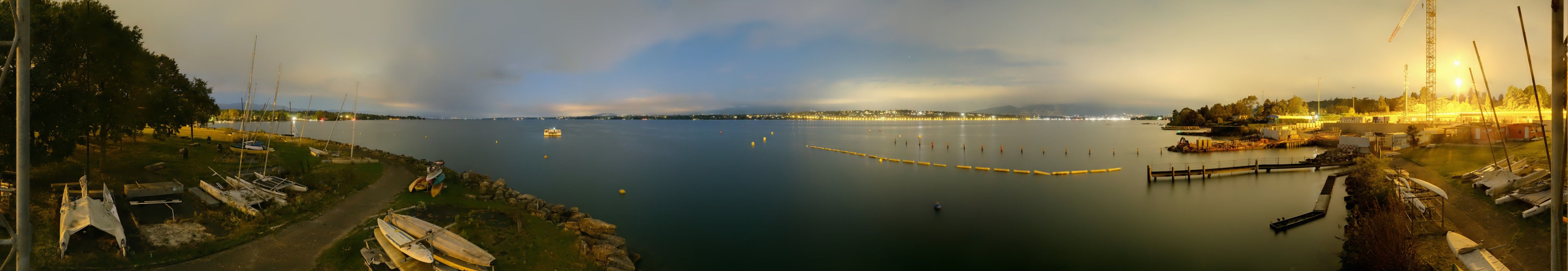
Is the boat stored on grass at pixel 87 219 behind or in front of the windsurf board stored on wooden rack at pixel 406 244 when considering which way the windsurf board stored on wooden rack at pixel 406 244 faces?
in front

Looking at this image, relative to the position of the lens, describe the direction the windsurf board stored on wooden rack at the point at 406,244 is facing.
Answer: facing away from the viewer and to the left of the viewer

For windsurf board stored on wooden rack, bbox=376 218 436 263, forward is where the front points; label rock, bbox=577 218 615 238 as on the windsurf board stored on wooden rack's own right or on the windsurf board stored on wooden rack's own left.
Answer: on the windsurf board stored on wooden rack's own right

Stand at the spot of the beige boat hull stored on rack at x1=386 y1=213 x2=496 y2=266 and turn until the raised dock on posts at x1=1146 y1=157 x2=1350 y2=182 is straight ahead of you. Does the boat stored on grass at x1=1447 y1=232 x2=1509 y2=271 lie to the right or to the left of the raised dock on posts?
right
